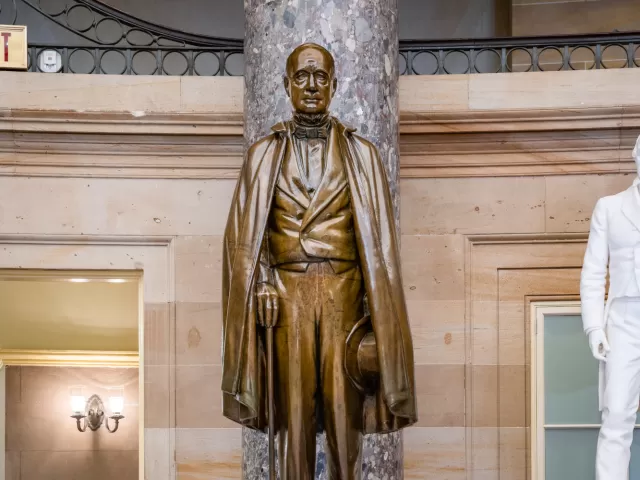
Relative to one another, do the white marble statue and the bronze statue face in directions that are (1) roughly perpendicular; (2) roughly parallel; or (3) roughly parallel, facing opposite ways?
roughly parallel

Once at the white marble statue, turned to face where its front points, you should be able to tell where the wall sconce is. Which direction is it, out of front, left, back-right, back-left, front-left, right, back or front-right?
back-right

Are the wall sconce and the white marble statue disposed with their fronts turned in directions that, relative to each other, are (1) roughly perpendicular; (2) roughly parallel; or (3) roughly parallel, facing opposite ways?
roughly parallel

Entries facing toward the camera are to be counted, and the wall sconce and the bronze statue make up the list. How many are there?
2

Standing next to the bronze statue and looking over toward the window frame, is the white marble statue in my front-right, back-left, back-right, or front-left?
front-right

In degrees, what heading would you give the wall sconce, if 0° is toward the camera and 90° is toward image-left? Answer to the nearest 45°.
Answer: approximately 0°

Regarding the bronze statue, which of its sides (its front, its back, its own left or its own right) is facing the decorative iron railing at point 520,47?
back

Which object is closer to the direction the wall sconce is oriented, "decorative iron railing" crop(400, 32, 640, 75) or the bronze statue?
the bronze statue

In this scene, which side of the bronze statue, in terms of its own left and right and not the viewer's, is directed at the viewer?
front

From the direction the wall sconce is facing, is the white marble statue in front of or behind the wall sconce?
in front

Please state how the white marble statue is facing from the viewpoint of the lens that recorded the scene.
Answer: facing the viewer

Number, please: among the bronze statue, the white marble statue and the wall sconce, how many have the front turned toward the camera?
3

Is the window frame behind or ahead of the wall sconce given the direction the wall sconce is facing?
ahead

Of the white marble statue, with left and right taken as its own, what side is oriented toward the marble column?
right
